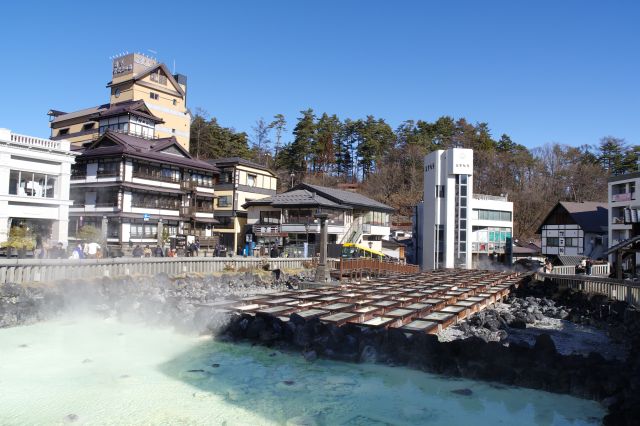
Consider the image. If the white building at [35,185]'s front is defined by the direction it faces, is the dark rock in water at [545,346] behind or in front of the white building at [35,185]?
in front

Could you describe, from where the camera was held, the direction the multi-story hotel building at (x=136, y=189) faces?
facing the viewer and to the right of the viewer

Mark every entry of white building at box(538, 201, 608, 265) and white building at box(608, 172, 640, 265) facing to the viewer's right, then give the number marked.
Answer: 0

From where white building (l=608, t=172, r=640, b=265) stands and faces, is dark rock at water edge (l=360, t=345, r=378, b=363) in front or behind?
in front

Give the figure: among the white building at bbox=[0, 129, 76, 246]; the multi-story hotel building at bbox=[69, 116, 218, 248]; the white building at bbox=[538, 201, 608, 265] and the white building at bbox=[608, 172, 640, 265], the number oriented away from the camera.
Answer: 0

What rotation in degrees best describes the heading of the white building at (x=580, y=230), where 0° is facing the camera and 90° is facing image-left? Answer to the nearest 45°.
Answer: approximately 45°

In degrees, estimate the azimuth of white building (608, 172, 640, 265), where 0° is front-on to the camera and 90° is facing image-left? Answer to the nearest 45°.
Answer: approximately 45°

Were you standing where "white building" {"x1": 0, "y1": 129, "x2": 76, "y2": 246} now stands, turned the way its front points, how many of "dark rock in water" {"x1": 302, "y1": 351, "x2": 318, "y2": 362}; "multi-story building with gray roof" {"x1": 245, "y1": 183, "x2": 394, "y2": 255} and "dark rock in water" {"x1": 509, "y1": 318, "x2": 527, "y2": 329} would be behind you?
0

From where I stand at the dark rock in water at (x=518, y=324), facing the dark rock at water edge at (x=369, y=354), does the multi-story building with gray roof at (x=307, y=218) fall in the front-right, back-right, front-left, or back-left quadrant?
back-right

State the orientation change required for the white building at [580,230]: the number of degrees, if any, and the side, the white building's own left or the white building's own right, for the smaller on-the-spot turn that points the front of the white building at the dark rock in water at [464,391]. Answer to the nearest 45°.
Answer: approximately 45° to the white building's own left
